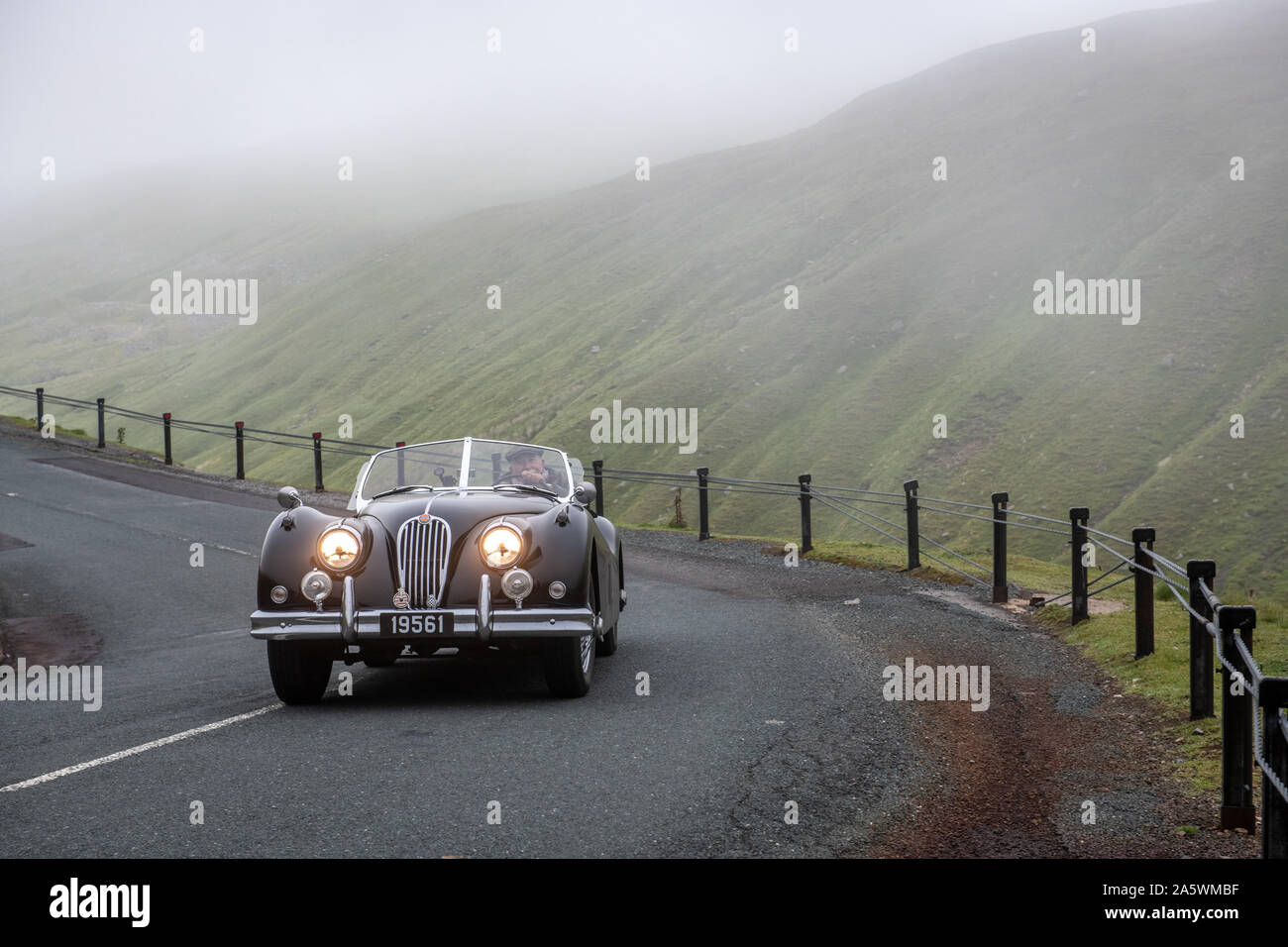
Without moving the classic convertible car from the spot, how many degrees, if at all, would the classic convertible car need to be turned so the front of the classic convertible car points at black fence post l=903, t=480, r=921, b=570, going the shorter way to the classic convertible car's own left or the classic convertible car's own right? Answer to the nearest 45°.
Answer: approximately 135° to the classic convertible car's own left

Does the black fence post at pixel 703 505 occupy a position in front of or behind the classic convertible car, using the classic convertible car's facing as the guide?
behind

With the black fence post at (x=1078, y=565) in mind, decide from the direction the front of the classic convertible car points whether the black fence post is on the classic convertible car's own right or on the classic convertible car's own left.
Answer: on the classic convertible car's own left

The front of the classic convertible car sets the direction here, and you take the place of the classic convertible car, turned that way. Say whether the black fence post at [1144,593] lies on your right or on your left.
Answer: on your left

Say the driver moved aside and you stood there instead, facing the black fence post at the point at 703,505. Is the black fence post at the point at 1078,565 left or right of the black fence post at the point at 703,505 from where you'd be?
right

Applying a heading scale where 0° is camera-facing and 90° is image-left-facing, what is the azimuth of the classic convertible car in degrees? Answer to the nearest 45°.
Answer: approximately 0°

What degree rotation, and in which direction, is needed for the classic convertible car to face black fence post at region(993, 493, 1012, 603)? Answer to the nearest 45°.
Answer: approximately 135° to its left

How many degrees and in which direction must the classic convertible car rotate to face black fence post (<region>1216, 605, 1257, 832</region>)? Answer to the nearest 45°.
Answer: approximately 45° to its left
